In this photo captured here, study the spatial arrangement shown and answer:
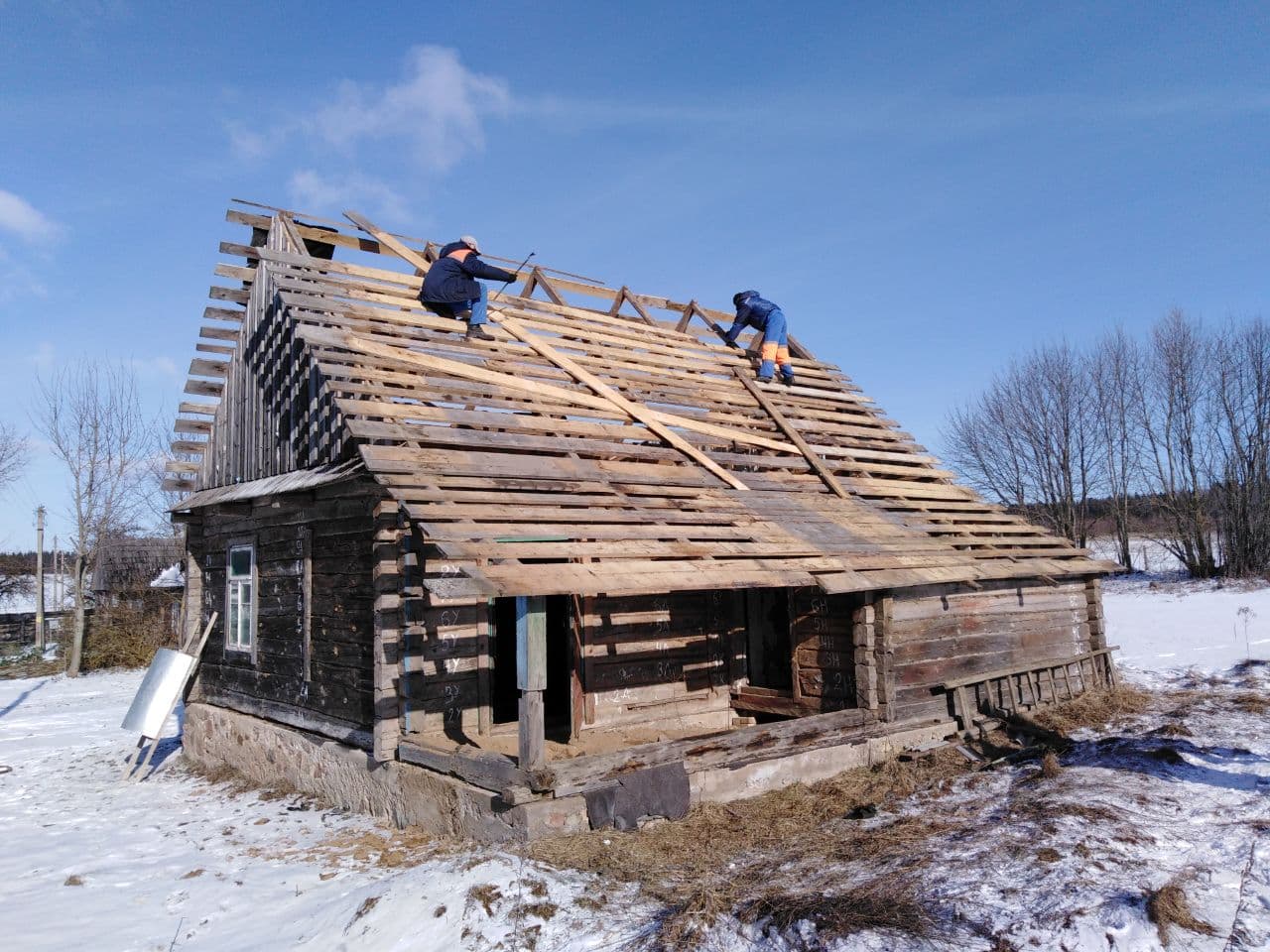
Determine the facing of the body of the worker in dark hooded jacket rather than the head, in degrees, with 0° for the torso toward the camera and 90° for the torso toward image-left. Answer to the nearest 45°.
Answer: approximately 270°

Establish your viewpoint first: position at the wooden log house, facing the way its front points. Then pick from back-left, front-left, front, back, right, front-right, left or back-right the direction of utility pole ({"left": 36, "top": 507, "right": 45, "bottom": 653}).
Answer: back

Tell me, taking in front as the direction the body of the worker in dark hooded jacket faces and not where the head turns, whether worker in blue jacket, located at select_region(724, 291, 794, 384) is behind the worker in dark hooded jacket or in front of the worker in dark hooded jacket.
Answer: in front

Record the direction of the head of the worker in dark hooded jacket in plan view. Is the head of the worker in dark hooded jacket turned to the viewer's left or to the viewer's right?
to the viewer's right

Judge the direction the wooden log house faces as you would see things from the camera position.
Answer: facing the viewer and to the right of the viewer

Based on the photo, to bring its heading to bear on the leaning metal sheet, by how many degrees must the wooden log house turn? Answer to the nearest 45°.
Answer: approximately 135° to its right

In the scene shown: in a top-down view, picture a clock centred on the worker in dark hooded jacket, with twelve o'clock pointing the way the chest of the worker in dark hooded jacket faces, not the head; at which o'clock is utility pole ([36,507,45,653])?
The utility pole is roughly at 8 o'clock from the worker in dark hooded jacket.
